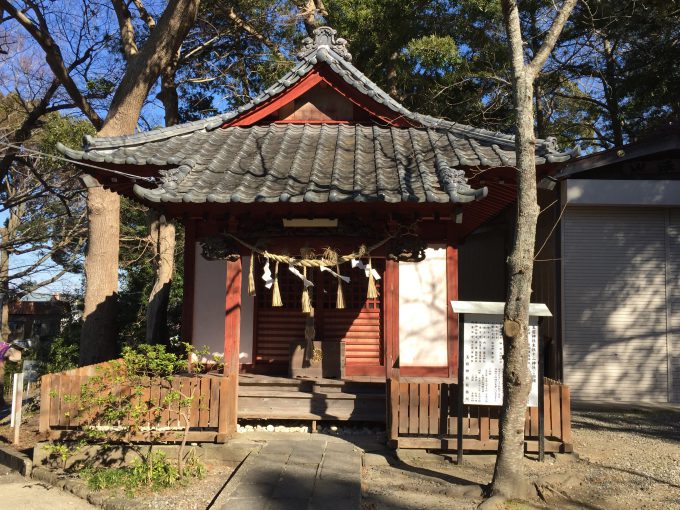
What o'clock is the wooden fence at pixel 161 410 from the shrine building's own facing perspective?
The wooden fence is roughly at 2 o'clock from the shrine building.

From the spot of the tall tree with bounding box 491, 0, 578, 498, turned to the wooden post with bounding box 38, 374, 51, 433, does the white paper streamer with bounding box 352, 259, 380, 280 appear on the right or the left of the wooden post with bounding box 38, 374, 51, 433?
right

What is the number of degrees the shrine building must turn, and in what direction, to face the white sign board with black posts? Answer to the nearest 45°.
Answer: approximately 45° to its left

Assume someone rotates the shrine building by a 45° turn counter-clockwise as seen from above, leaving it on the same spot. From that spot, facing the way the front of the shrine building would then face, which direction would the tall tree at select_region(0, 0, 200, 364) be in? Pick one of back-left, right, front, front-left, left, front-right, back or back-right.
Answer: back

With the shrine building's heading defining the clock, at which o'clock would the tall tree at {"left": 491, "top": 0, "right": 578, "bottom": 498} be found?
The tall tree is roughly at 11 o'clock from the shrine building.

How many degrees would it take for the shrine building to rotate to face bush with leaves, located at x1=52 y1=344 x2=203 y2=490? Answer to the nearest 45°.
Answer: approximately 45° to its right

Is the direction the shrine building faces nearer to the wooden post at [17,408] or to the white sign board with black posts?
the white sign board with black posts

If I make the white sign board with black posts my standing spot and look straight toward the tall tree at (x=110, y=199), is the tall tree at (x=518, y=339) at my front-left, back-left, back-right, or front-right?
back-left

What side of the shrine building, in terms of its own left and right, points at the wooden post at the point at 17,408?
right

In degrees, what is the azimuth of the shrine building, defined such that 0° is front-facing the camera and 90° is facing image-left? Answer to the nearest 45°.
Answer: approximately 0°

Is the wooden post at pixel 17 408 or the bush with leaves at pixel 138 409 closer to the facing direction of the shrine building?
the bush with leaves
